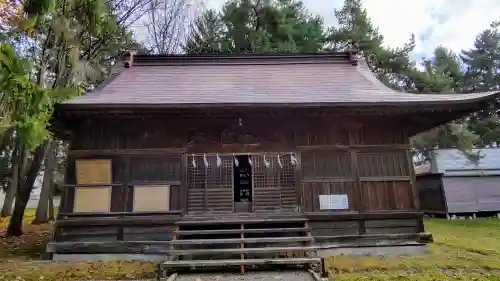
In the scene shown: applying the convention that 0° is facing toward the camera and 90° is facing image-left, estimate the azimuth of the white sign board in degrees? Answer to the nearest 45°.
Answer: approximately 0°

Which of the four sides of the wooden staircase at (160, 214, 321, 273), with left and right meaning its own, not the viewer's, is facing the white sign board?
left

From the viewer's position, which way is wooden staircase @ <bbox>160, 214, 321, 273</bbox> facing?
facing the viewer

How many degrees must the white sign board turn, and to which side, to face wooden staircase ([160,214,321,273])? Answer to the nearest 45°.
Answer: approximately 45° to its right

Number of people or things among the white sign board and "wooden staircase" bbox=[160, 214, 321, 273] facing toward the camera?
2
